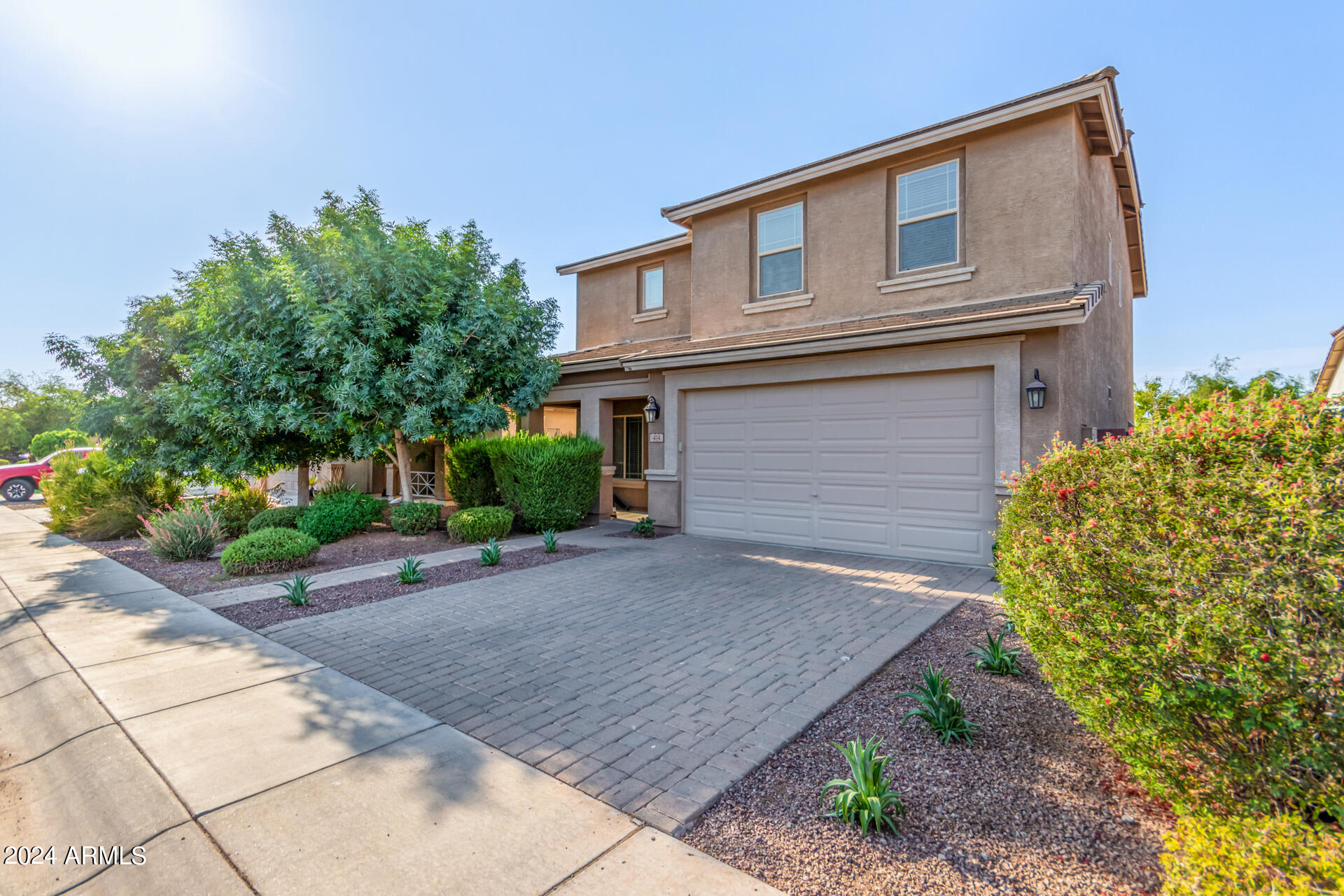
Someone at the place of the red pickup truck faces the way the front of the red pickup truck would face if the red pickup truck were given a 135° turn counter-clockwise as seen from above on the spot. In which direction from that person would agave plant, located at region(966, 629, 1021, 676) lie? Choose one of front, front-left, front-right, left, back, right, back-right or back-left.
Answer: front-right

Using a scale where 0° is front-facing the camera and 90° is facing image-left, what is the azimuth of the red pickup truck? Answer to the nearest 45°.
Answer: approximately 90°

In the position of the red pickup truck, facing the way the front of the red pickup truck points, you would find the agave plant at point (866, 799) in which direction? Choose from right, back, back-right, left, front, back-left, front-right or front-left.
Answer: left

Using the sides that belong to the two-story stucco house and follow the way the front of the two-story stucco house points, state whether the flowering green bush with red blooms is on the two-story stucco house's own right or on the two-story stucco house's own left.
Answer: on the two-story stucco house's own left

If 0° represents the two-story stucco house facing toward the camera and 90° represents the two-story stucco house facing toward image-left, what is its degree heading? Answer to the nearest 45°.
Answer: approximately 45°

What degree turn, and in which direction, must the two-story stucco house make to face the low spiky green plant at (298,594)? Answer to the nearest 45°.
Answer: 0° — it already faces it

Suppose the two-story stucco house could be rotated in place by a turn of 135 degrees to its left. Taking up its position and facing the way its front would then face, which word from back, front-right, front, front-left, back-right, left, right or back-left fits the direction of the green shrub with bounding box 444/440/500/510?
back

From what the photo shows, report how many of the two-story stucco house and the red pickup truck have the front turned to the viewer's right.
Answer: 0

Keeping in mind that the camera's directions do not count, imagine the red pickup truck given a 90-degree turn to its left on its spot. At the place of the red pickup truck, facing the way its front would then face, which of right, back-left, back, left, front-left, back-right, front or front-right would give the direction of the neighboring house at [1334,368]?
front-left

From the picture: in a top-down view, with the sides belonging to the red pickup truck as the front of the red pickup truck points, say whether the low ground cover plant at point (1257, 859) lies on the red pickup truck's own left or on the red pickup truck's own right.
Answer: on the red pickup truck's own left

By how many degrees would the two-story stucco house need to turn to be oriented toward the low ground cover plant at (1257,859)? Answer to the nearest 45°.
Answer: approximately 45° to its left
